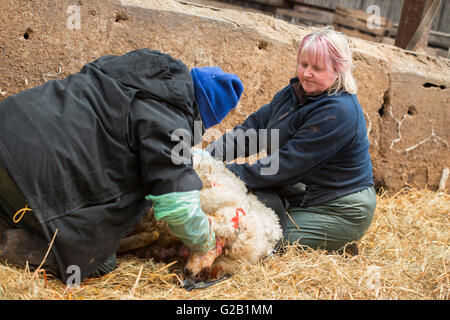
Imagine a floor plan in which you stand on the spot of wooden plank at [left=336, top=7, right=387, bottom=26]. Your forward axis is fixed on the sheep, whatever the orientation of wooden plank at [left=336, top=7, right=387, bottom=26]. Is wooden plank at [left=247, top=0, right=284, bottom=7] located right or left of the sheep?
right

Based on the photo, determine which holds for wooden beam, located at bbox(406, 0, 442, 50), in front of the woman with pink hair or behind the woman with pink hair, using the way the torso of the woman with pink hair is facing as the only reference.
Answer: behind

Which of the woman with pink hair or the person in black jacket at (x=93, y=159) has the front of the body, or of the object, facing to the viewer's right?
the person in black jacket

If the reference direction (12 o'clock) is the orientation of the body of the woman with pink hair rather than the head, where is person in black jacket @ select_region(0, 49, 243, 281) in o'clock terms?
The person in black jacket is roughly at 12 o'clock from the woman with pink hair.

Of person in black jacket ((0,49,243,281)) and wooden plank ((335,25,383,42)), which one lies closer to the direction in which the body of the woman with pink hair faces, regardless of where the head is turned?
the person in black jacket

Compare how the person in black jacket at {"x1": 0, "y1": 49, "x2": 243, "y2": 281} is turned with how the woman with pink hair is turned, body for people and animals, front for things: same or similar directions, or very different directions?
very different directions

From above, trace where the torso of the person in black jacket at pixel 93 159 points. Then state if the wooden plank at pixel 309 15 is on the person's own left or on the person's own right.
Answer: on the person's own left

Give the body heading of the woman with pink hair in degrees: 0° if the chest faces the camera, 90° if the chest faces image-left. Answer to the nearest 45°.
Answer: approximately 45°

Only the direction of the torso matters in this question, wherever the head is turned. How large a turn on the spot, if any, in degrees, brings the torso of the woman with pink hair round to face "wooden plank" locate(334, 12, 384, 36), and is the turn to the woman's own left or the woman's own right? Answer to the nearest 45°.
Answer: approximately 135° to the woman's own right

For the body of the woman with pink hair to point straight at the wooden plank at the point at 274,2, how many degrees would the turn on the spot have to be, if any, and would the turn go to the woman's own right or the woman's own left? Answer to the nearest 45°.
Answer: approximately 135° to the woman's own right

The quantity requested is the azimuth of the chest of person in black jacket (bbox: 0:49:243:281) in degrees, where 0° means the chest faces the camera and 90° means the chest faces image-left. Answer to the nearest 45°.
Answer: approximately 270°
